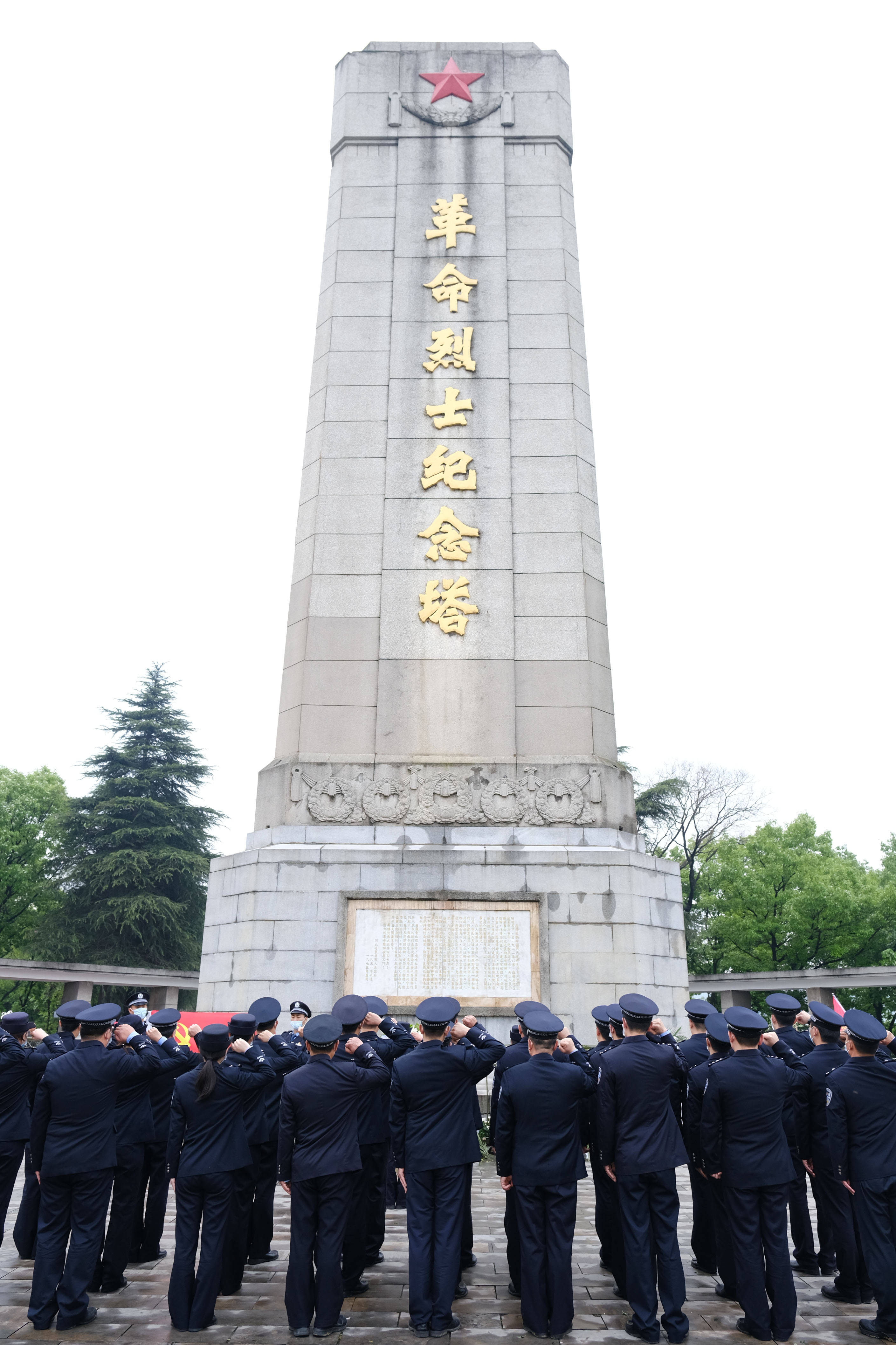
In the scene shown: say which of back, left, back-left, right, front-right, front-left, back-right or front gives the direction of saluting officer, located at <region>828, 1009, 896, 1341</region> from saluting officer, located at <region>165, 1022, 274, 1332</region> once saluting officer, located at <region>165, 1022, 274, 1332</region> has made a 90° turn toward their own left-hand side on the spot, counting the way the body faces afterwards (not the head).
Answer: back

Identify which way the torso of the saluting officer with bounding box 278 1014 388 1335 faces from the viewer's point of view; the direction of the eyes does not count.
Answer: away from the camera

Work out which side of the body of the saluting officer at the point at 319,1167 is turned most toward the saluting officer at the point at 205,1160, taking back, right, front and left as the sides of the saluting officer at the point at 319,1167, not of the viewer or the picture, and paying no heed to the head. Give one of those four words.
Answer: left

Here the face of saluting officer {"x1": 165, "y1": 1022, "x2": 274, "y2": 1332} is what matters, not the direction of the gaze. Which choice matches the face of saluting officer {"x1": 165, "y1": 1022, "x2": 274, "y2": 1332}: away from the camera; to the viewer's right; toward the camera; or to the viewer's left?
away from the camera

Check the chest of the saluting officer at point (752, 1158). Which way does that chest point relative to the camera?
away from the camera

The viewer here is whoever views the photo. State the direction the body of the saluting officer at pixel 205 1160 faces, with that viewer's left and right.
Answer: facing away from the viewer

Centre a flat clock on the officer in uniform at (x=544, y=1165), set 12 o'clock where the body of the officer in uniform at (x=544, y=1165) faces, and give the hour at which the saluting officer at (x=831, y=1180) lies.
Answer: the saluting officer at (x=831, y=1180) is roughly at 2 o'clock from the officer in uniform at (x=544, y=1165).

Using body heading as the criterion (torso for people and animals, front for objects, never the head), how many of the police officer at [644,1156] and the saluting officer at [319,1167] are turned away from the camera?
2

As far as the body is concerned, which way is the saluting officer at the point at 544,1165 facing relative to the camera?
away from the camera

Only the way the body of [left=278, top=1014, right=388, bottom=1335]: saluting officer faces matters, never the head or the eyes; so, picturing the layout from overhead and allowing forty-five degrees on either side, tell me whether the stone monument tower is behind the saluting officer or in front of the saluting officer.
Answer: in front

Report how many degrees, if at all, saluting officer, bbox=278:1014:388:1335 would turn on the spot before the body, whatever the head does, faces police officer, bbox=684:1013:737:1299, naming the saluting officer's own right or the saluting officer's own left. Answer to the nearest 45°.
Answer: approximately 90° to the saluting officer's own right

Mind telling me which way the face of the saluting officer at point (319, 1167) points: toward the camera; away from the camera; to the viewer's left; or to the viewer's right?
away from the camera

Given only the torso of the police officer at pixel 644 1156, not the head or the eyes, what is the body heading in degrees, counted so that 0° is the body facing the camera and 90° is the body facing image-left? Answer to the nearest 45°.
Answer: approximately 180°
